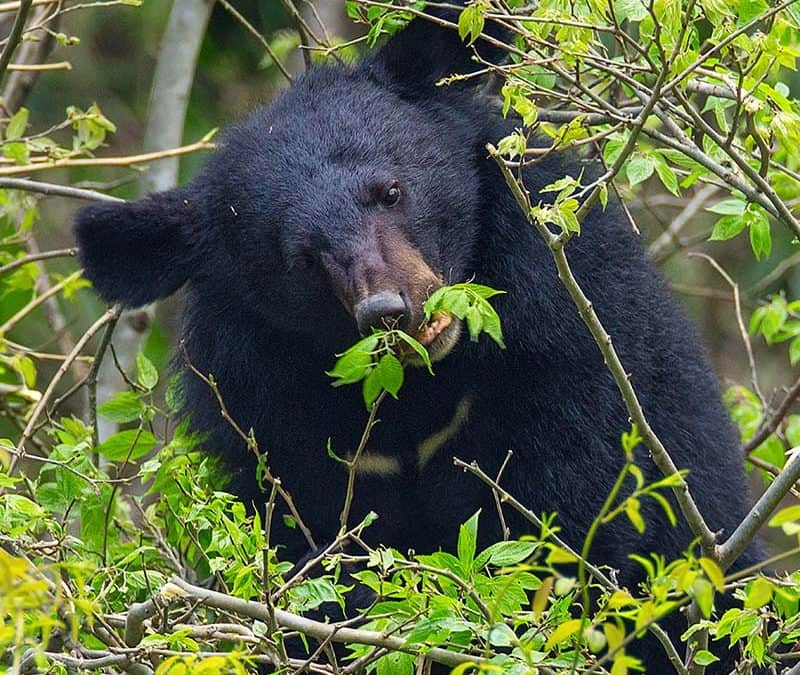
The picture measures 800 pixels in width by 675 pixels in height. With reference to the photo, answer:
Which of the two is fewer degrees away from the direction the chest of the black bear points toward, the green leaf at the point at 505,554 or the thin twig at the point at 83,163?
the green leaf

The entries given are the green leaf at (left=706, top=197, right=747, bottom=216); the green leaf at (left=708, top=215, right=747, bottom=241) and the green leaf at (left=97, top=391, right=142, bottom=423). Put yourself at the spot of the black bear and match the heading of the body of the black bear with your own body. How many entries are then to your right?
1

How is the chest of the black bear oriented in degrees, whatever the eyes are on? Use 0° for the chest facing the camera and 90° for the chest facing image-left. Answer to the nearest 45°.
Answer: approximately 0°

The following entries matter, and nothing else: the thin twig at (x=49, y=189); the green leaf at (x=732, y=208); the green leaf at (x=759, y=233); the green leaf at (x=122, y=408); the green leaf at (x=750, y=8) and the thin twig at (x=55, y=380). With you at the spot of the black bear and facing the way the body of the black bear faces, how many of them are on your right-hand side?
3

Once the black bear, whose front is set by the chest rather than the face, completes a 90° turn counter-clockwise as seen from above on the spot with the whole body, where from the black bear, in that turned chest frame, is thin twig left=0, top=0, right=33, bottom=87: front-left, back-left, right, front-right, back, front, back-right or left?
back

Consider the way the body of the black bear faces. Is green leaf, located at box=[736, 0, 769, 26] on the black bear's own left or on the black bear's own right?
on the black bear's own left

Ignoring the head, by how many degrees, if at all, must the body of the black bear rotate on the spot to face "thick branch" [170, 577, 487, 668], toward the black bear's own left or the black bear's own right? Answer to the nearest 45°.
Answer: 0° — it already faces it

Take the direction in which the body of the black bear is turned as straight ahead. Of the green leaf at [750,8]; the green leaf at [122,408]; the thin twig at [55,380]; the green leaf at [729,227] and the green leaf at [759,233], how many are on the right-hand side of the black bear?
2

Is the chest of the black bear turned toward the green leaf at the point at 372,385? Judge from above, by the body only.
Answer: yes

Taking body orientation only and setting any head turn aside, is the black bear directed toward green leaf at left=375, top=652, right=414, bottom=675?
yes

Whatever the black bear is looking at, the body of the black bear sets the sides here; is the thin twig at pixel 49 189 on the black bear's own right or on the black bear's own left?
on the black bear's own right

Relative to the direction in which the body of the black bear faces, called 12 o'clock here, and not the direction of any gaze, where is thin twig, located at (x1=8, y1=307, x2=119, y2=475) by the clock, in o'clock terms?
The thin twig is roughly at 3 o'clock from the black bear.

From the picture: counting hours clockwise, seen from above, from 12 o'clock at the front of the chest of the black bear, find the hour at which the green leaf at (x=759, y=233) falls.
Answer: The green leaf is roughly at 10 o'clock from the black bear.

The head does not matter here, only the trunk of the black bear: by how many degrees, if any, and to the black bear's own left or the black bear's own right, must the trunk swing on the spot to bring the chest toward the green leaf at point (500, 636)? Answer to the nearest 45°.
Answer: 0° — it already faces it
